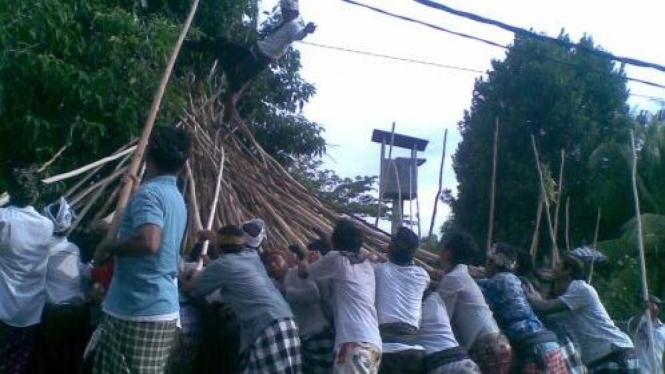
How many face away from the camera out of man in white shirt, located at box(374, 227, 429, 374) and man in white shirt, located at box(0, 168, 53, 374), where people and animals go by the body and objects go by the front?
2

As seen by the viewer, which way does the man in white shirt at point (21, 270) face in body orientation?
away from the camera

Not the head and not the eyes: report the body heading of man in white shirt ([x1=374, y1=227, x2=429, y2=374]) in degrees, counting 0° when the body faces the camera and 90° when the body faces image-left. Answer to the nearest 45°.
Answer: approximately 180°

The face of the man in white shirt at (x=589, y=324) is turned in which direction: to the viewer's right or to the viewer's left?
to the viewer's left

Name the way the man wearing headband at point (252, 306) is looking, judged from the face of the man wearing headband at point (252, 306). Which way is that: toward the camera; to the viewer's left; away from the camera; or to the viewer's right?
away from the camera

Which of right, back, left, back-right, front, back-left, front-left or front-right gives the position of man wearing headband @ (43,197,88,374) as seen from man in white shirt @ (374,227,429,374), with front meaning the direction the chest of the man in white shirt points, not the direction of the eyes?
left

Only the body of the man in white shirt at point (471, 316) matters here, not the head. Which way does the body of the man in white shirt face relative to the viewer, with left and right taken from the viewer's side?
facing away from the viewer and to the left of the viewer

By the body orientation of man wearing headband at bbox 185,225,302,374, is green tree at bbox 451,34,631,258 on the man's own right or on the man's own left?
on the man's own right

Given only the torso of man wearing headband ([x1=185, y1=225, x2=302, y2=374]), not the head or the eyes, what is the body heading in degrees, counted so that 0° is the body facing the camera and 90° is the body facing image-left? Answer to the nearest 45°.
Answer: approximately 135°

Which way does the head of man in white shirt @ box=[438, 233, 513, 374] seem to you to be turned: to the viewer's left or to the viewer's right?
to the viewer's left

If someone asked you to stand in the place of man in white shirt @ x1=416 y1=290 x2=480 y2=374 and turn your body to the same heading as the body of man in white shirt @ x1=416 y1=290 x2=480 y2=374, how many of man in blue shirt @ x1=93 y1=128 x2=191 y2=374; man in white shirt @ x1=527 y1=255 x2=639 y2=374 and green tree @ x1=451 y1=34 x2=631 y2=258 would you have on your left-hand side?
1

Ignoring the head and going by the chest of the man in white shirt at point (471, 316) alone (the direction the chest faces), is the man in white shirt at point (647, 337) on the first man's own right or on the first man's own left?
on the first man's own right

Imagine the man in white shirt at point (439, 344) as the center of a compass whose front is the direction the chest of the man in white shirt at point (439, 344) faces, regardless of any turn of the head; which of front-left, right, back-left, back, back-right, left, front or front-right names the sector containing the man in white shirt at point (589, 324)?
right

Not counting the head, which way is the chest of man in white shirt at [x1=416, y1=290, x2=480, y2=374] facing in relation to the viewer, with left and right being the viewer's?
facing away from the viewer and to the left of the viewer
